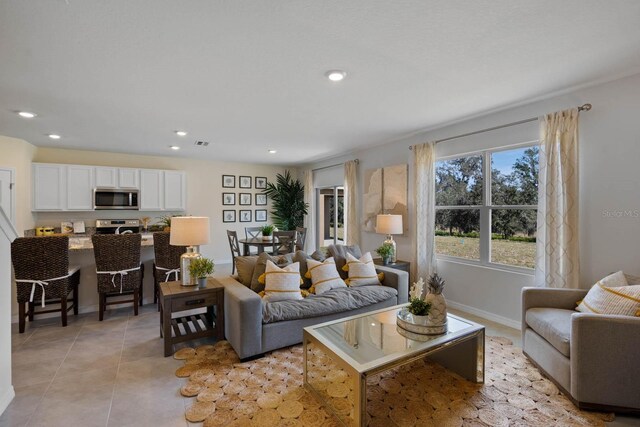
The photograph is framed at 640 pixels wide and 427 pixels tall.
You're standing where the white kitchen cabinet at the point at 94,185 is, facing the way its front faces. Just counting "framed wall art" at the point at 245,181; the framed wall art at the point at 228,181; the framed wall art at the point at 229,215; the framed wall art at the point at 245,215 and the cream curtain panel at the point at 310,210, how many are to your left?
5

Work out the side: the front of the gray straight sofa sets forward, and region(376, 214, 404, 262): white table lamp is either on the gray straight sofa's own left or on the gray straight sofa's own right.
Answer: on the gray straight sofa's own left

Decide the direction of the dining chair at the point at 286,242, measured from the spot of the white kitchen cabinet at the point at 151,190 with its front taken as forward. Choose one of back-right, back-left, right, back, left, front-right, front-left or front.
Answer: front-left

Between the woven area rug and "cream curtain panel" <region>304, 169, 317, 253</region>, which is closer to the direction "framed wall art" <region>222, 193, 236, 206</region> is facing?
the woven area rug

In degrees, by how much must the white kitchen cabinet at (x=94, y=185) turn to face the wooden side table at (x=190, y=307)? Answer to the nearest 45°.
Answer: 0° — it already faces it

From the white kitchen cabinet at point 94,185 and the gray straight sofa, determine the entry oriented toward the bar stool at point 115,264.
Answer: the white kitchen cabinet

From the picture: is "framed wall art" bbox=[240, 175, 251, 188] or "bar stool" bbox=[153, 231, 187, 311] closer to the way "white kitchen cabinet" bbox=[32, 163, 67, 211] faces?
the bar stool

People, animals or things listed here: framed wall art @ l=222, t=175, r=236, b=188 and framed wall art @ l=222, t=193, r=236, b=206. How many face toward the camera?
2

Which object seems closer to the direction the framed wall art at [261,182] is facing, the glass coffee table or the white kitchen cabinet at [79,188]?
the glass coffee table

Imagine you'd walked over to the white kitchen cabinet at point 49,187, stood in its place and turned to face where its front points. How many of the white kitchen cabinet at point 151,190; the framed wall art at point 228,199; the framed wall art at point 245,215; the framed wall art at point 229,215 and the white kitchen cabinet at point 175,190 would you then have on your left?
5

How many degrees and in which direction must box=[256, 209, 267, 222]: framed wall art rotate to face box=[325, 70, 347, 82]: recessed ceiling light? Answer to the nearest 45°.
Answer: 0° — it already faces it

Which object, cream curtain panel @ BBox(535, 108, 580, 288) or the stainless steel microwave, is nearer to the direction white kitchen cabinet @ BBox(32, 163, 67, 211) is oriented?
the cream curtain panel

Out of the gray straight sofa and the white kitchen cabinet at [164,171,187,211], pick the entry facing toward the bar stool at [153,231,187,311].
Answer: the white kitchen cabinet

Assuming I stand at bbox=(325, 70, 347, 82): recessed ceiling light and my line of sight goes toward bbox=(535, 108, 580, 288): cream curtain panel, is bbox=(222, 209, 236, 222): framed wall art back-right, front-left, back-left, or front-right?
back-left
